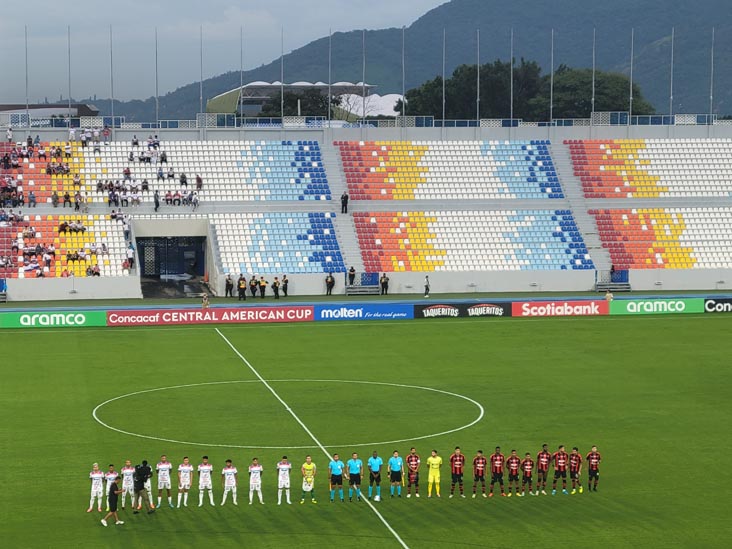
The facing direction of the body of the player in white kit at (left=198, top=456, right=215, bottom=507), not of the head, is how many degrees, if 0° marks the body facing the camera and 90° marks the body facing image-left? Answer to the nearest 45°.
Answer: approximately 0°

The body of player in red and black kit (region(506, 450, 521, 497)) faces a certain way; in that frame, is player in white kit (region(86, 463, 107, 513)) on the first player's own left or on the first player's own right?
on the first player's own right

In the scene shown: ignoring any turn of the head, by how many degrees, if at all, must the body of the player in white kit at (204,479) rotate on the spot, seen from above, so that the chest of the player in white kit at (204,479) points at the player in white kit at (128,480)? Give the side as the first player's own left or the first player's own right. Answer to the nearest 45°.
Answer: approximately 90° to the first player's own right

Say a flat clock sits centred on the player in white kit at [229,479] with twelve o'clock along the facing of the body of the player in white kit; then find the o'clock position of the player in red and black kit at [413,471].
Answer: The player in red and black kit is roughly at 9 o'clock from the player in white kit.

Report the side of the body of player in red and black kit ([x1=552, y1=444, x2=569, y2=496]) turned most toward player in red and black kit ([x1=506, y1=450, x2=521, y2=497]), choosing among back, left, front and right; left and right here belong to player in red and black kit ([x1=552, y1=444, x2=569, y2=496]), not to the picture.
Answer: right

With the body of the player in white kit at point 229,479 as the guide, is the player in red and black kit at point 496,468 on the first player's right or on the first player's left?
on the first player's left

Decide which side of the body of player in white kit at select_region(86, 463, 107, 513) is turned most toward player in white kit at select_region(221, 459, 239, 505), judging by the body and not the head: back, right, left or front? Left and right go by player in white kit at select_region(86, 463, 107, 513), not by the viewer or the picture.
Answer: left

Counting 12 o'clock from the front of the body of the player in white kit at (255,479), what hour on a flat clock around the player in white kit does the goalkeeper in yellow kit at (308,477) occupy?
The goalkeeper in yellow kit is roughly at 9 o'clock from the player in white kit.

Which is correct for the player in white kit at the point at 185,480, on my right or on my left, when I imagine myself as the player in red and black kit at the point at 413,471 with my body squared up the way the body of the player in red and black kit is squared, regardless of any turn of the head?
on my right

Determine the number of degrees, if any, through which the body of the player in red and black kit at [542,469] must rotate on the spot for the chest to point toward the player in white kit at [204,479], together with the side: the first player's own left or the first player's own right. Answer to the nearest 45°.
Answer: approximately 90° to the first player's own right
